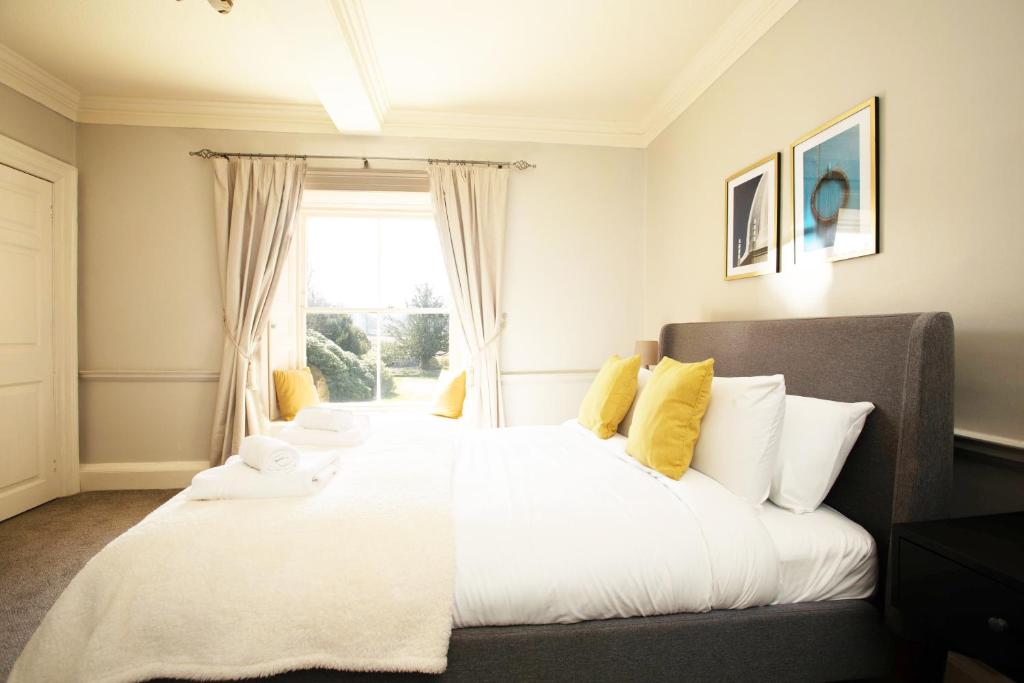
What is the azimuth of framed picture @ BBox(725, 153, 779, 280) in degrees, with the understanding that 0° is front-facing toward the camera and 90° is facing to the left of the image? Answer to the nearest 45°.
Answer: approximately 45°

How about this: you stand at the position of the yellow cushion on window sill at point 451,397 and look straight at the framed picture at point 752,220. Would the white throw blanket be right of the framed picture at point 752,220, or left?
right

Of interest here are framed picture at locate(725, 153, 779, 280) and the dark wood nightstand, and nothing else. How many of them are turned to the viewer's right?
0

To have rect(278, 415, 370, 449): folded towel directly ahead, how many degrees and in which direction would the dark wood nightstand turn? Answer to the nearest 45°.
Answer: approximately 45° to its right

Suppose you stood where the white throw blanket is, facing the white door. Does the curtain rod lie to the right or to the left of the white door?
right

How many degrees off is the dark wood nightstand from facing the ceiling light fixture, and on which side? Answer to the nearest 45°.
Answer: approximately 45° to its right

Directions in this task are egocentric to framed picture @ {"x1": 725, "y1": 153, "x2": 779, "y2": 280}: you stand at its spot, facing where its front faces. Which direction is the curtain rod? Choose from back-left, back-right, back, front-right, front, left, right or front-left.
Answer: front-right
